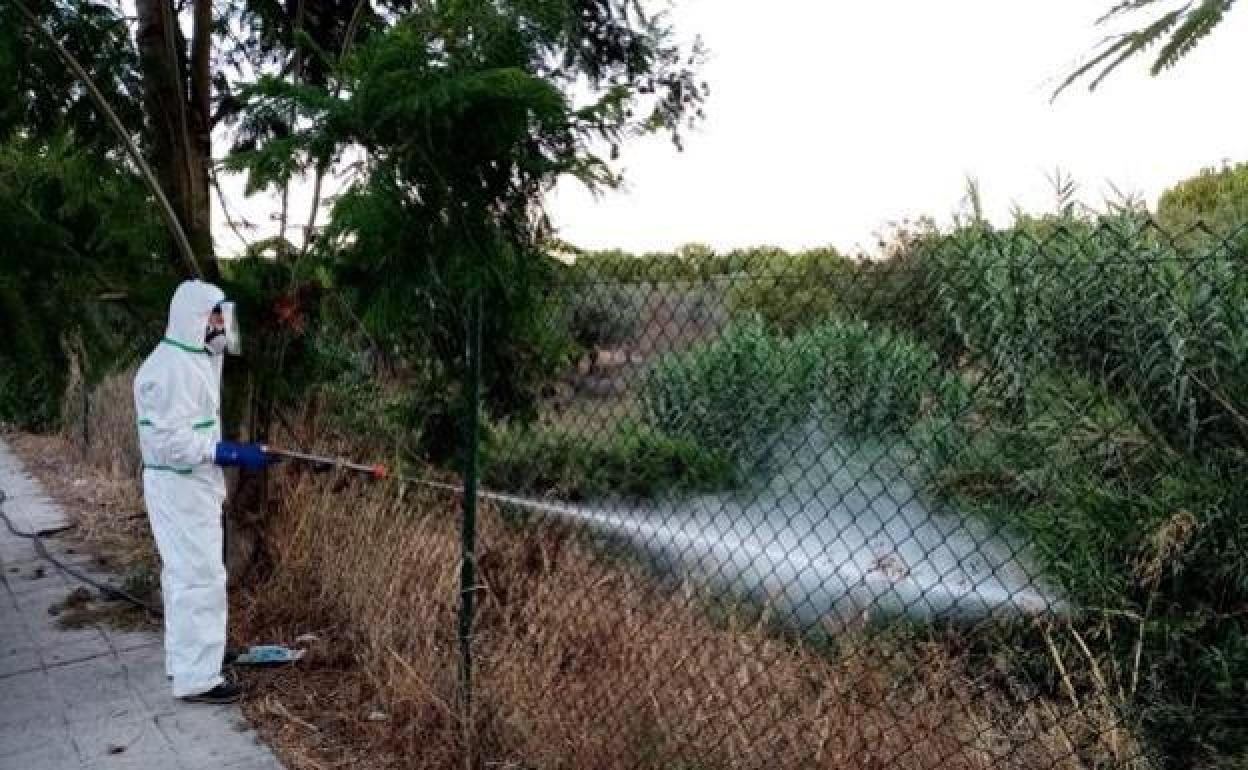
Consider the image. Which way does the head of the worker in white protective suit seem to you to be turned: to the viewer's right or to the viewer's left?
to the viewer's right

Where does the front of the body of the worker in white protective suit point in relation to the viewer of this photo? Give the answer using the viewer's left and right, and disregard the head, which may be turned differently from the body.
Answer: facing to the right of the viewer
